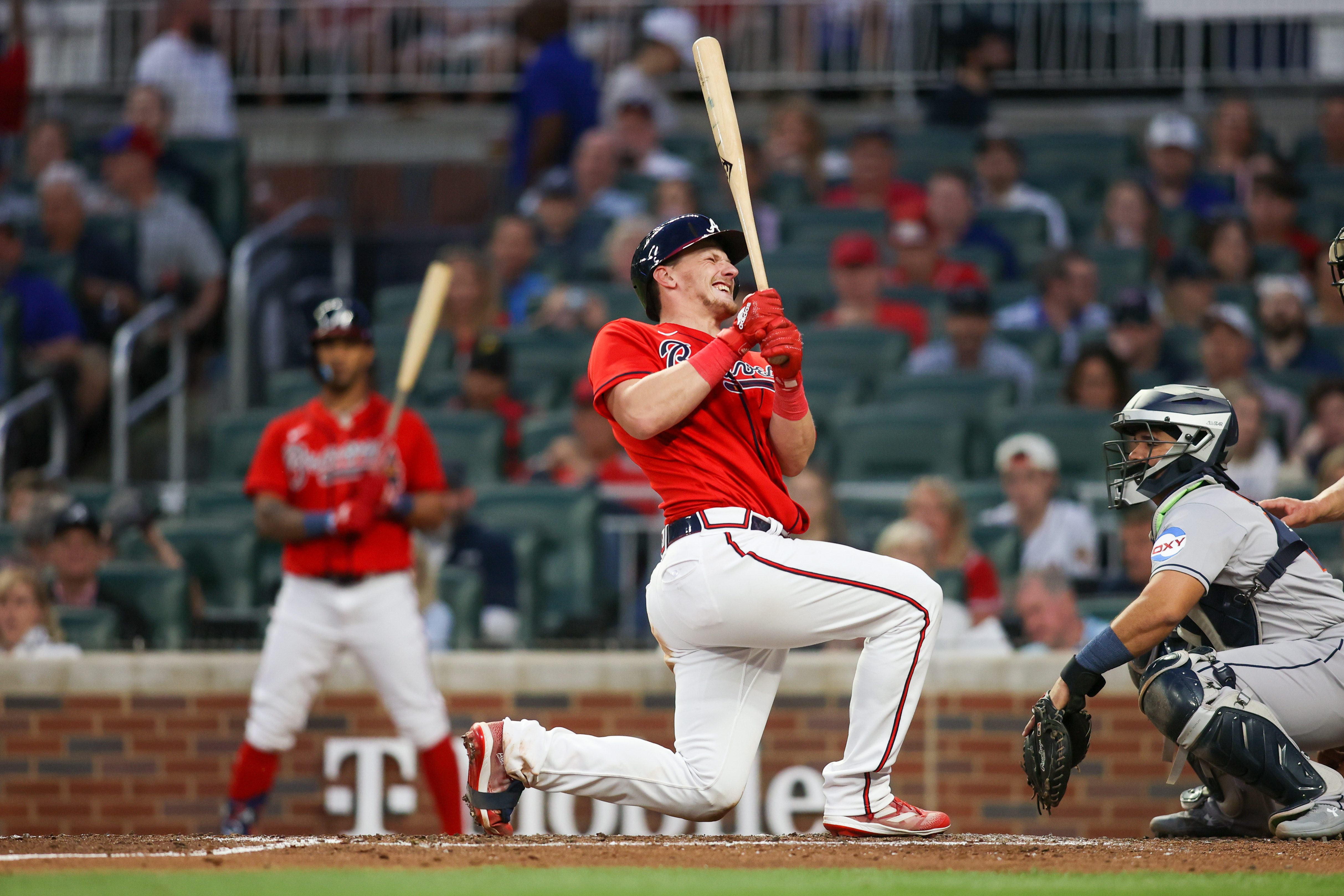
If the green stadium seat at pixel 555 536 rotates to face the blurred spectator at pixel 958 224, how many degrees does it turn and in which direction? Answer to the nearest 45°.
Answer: approximately 135° to its left

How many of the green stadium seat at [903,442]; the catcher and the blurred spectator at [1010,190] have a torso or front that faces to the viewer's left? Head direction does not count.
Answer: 1

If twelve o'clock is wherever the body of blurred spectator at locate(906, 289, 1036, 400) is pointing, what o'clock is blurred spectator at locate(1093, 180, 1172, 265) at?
blurred spectator at locate(1093, 180, 1172, 265) is roughly at 7 o'clock from blurred spectator at locate(906, 289, 1036, 400).

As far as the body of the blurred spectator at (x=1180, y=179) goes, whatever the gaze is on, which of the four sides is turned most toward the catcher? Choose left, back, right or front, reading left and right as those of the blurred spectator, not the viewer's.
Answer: front

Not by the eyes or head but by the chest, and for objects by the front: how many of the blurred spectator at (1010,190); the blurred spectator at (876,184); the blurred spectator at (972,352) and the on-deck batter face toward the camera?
4

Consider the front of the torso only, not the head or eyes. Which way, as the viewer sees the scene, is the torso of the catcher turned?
to the viewer's left

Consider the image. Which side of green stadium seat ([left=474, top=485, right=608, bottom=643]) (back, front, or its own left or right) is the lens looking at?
front

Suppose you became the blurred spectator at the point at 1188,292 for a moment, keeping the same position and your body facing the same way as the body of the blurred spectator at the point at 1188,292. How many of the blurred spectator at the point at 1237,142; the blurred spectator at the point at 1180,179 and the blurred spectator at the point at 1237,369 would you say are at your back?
2

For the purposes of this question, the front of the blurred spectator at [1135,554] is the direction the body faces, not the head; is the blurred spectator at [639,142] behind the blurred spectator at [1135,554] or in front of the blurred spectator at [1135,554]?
behind

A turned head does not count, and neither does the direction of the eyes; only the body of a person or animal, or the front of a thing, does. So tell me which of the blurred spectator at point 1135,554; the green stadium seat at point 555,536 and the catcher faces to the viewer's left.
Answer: the catcher

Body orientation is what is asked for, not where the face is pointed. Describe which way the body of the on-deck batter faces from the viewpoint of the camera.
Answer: toward the camera

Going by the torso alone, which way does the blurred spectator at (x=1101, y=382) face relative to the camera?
toward the camera
